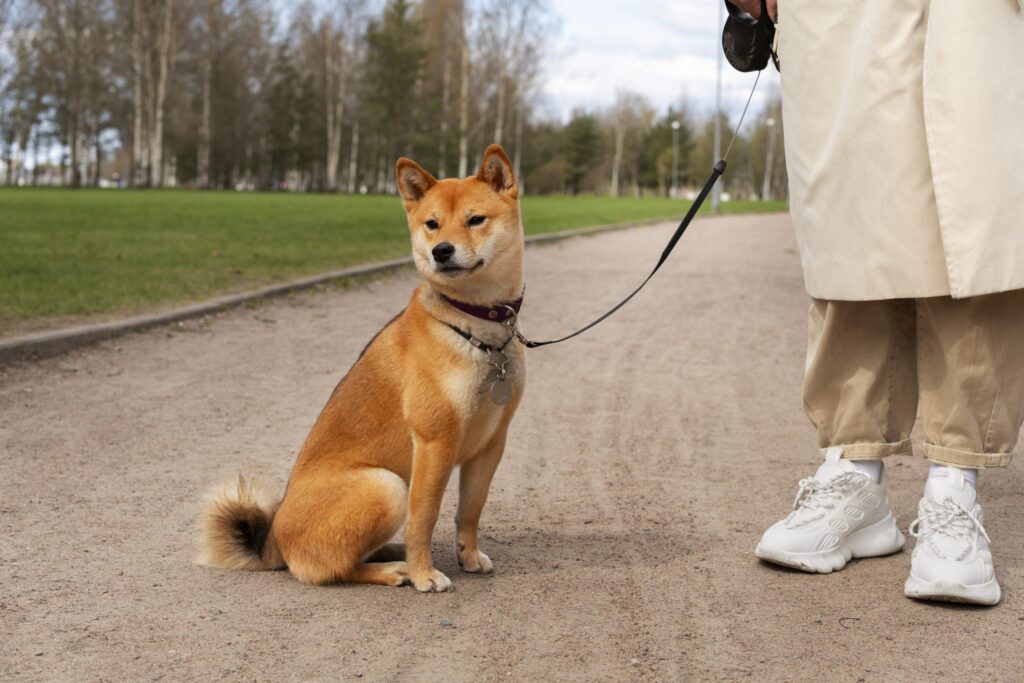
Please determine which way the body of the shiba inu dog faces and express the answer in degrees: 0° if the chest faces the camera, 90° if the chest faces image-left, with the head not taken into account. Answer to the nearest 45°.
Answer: approximately 315°
